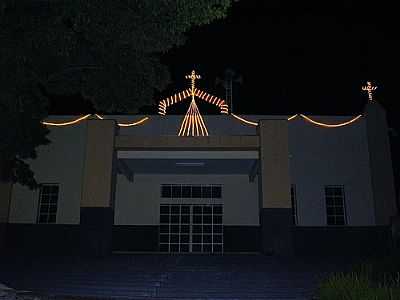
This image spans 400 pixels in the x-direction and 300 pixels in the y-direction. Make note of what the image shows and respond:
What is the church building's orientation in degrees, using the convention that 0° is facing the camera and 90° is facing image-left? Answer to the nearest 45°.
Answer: approximately 0°
